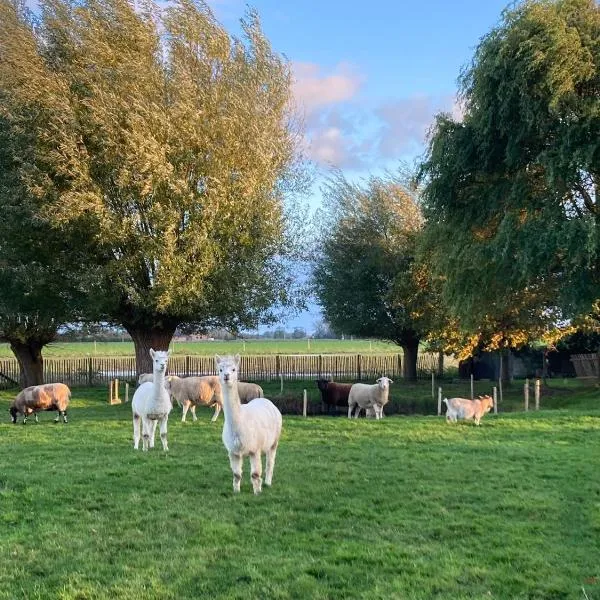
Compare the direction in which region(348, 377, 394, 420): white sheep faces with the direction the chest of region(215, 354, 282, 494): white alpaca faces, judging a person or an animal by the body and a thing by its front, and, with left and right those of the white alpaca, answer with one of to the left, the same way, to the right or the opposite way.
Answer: to the left

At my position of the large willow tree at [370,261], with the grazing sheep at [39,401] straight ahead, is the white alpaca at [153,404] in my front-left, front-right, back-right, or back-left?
front-left

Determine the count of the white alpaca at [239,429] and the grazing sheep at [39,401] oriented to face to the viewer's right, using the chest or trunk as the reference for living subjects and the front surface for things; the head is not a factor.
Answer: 0

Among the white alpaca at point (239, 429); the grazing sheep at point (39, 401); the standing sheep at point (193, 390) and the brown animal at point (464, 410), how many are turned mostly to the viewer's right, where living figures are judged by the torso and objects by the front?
1

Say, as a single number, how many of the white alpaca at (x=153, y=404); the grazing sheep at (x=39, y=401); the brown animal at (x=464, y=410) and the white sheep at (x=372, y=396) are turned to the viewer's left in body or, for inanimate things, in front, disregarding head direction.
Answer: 1

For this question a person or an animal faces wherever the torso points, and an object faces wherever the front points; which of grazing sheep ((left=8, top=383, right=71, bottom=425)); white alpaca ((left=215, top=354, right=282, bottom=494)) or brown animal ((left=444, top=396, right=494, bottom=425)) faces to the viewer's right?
the brown animal

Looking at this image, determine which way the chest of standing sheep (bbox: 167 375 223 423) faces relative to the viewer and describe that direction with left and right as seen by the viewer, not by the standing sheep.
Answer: facing to the left of the viewer

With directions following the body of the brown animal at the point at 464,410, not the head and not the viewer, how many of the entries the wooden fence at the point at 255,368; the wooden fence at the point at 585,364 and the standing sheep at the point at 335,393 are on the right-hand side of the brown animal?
0

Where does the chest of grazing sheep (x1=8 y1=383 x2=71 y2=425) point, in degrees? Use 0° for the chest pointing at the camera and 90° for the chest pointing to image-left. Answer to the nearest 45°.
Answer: approximately 90°

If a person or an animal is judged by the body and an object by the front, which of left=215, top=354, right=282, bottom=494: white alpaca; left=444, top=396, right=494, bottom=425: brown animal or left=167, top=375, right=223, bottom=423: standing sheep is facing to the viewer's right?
the brown animal

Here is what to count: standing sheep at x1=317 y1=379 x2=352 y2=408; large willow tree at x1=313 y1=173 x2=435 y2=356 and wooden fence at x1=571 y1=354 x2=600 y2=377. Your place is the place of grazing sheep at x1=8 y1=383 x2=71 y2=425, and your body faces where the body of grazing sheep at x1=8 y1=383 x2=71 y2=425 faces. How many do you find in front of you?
0

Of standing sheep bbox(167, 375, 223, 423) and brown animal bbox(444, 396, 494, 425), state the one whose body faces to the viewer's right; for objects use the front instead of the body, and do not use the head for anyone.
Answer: the brown animal

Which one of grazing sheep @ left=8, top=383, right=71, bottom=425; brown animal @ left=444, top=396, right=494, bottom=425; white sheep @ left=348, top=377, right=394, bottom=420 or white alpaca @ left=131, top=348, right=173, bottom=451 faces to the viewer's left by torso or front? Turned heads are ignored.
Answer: the grazing sheep

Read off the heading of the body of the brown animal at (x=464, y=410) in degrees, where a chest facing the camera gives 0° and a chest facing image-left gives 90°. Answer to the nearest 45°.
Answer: approximately 270°

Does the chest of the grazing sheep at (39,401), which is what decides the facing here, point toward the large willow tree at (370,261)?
no

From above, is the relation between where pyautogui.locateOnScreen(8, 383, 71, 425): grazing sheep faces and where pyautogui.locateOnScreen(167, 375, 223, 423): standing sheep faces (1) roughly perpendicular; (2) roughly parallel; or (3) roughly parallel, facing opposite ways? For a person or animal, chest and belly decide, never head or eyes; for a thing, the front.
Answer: roughly parallel
